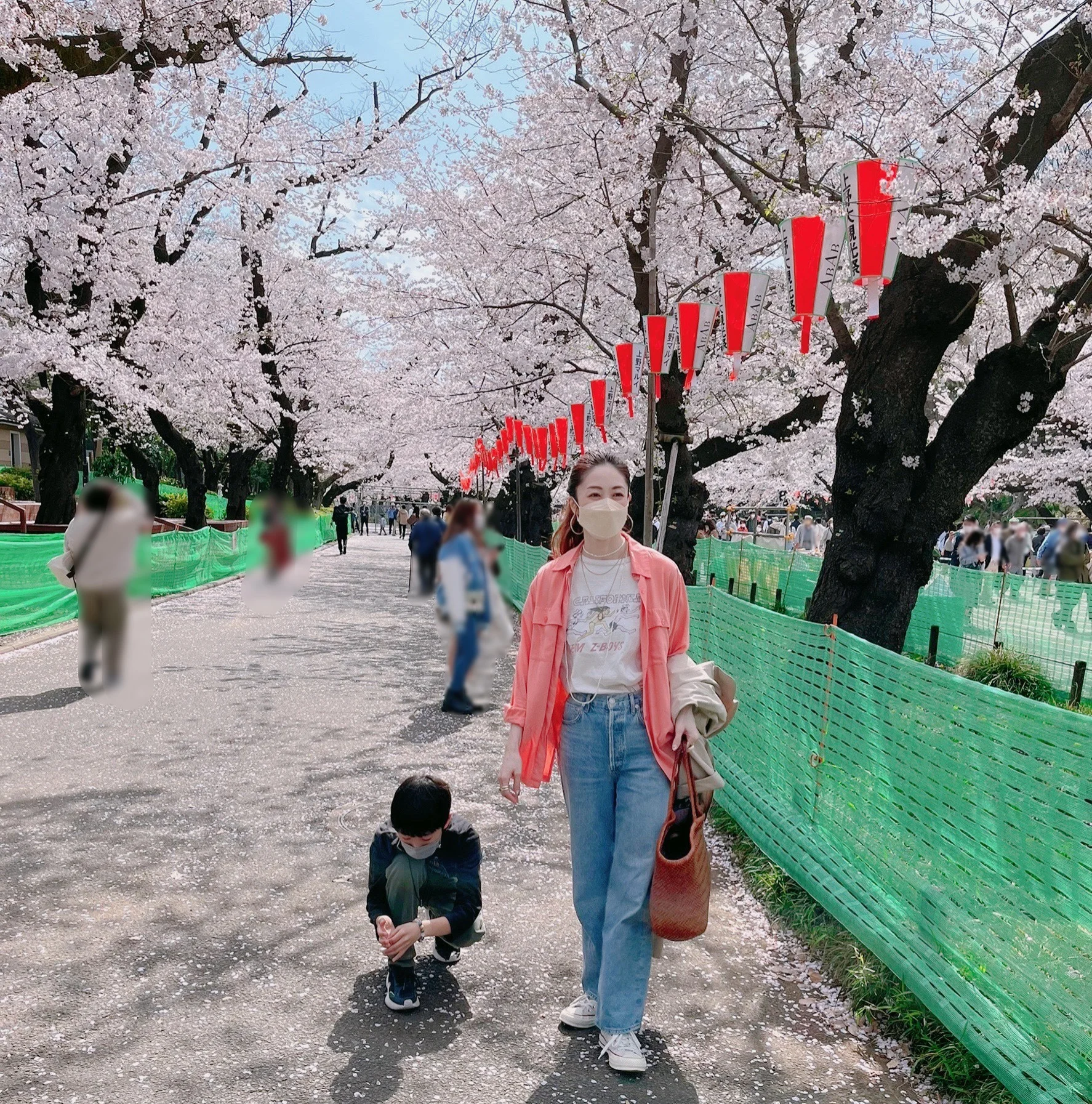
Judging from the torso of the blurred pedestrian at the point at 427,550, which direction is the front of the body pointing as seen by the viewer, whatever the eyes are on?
away from the camera

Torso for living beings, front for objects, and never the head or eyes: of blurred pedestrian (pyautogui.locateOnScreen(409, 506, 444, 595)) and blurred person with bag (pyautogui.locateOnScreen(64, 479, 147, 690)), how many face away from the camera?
2

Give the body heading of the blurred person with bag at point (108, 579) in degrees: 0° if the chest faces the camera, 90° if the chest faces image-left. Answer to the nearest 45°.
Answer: approximately 180°

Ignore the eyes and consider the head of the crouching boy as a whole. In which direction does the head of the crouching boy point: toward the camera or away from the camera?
toward the camera

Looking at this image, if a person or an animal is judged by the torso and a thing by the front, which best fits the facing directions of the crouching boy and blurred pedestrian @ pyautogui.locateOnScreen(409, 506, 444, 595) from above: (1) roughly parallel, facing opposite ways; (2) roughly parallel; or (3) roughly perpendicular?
roughly parallel, facing opposite ways

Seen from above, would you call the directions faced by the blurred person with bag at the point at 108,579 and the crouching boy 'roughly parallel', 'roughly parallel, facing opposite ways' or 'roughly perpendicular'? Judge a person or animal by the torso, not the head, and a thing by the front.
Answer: roughly parallel, facing opposite ways

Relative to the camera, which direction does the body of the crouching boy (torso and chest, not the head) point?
toward the camera

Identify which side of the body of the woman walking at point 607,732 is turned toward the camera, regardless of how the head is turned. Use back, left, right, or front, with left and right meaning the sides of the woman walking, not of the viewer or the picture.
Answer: front

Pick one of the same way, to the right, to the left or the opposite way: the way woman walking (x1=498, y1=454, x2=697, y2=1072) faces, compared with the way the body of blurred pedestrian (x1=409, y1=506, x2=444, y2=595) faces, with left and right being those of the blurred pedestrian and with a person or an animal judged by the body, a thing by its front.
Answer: the opposite way
